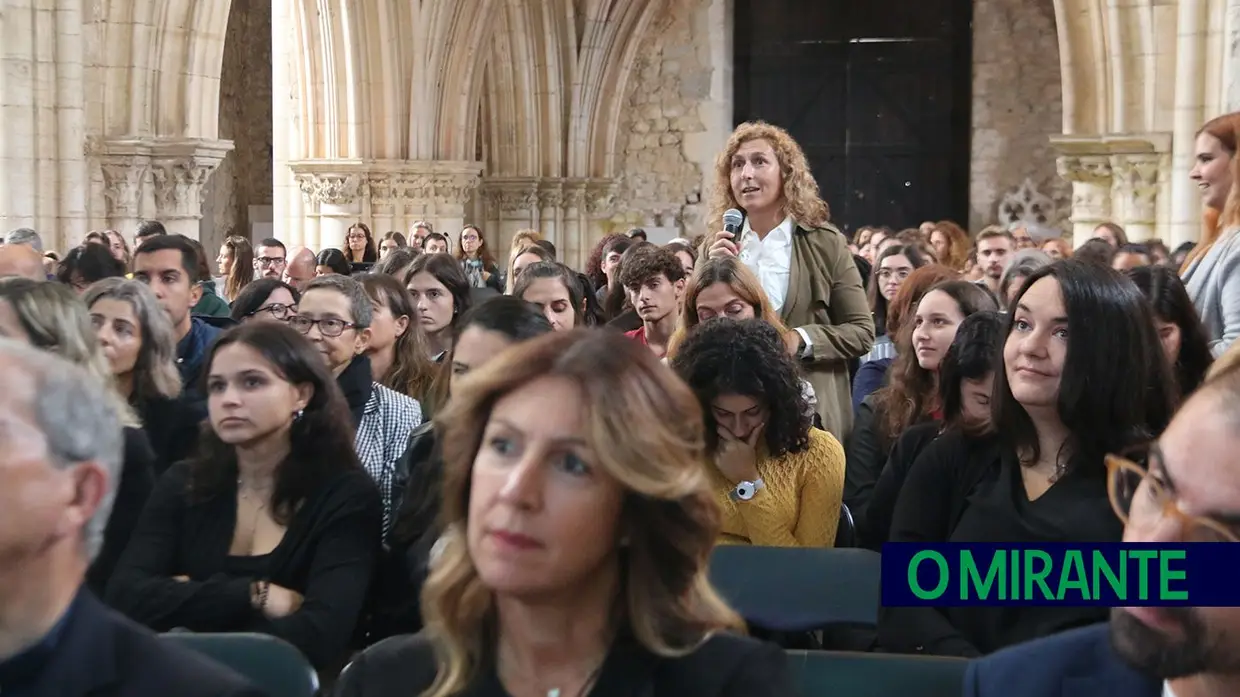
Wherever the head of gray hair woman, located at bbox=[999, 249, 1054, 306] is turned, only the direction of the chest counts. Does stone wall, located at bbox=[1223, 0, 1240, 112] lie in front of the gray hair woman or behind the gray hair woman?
behind

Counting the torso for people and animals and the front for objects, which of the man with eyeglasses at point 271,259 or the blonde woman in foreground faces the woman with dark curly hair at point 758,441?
the man with eyeglasses

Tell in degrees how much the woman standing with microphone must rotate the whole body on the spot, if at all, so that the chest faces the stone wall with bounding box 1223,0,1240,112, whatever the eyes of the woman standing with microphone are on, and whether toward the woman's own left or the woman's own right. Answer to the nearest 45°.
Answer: approximately 180°

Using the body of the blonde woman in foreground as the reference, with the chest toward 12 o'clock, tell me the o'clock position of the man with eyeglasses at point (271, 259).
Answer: The man with eyeglasses is roughly at 4 o'clock from the blonde woman in foreground.

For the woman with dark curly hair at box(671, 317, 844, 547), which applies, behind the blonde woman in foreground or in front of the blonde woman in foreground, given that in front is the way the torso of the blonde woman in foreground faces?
behind

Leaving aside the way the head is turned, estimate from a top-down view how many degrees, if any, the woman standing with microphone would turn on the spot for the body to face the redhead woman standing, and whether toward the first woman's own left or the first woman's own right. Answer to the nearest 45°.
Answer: approximately 135° to the first woman's own left

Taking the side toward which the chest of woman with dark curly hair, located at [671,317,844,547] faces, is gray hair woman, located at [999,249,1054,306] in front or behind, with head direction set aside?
behind

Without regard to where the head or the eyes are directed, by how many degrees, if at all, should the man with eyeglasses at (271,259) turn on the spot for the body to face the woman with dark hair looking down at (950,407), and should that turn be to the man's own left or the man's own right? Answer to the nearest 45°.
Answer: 0° — they already face them

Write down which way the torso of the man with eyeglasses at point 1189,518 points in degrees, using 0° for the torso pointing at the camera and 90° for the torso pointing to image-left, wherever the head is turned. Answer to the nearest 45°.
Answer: approximately 45°

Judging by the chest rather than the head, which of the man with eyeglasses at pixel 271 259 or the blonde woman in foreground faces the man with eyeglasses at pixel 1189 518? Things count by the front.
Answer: the man with eyeglasses at pixel 271 259
